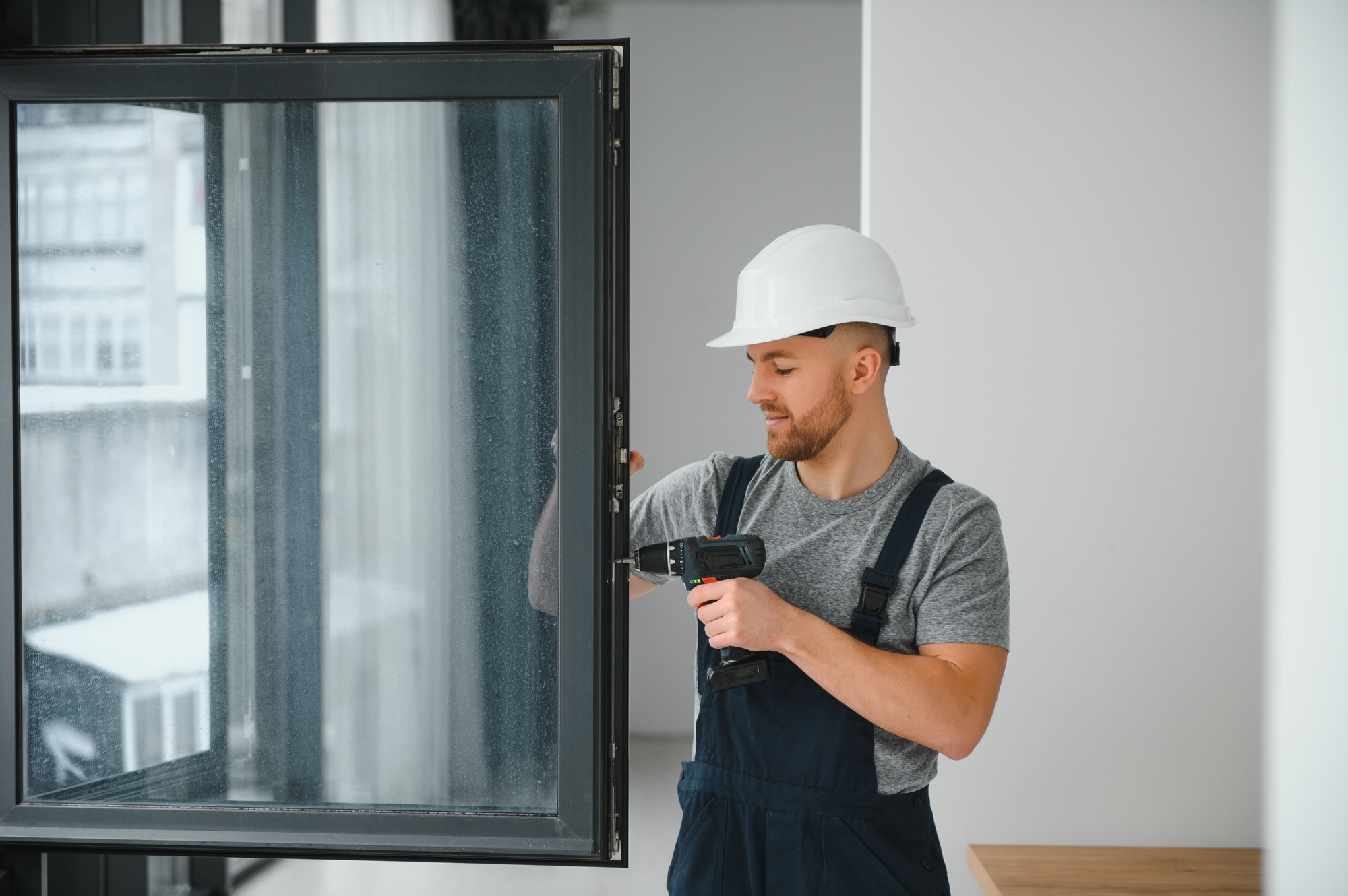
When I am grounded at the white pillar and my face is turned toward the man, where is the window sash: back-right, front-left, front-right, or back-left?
front-left

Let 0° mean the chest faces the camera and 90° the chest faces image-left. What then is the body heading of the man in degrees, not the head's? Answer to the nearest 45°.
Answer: approximately 45°
